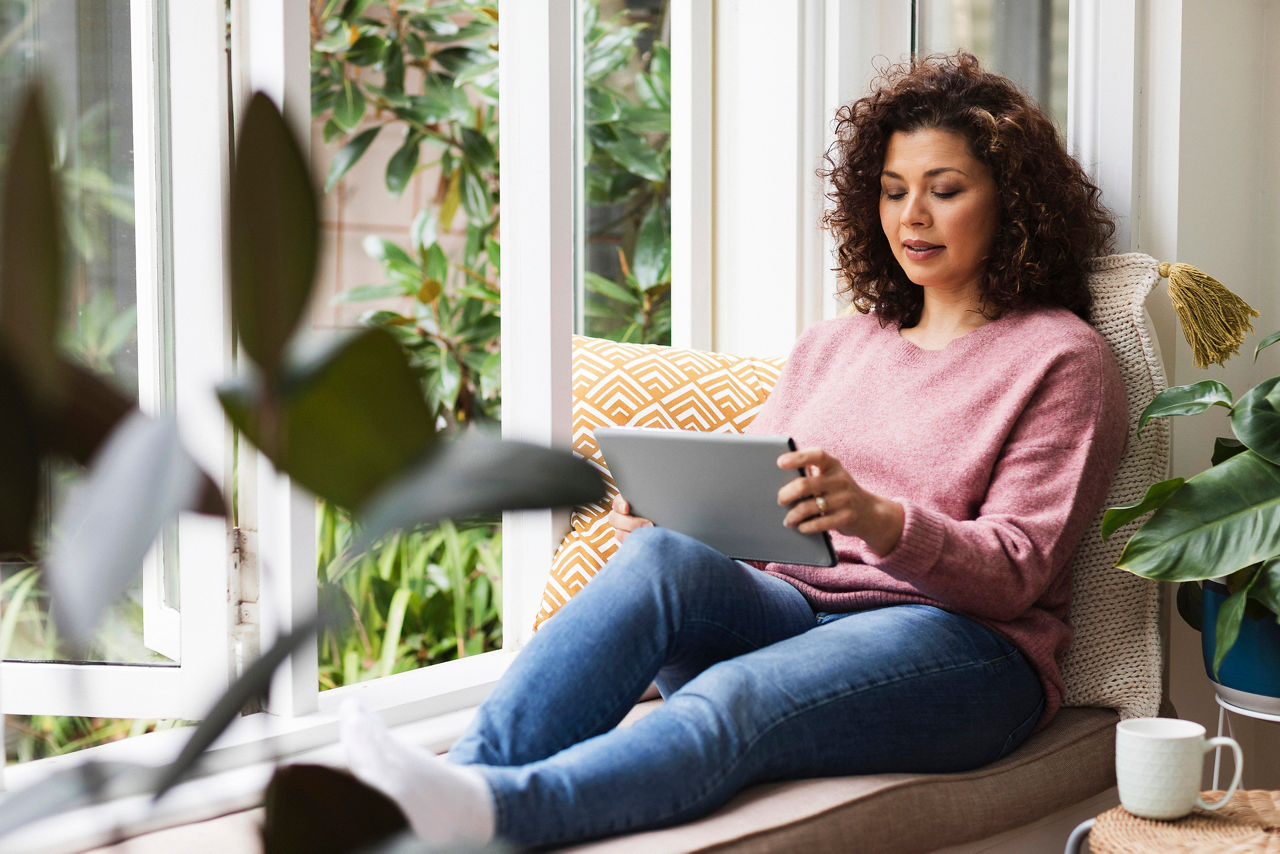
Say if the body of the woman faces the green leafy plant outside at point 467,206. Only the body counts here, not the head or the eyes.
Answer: no

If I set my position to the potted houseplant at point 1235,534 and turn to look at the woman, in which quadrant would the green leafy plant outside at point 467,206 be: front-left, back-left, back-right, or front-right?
front-right

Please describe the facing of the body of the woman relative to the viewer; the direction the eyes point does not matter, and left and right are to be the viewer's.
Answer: facing the viewer and to the left of the viewer

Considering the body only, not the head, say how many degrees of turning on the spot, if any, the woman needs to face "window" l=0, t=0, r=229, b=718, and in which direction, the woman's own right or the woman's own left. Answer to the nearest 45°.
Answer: approximately 45° to the woman's own right

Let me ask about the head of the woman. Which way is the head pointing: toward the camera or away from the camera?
toward the camera
